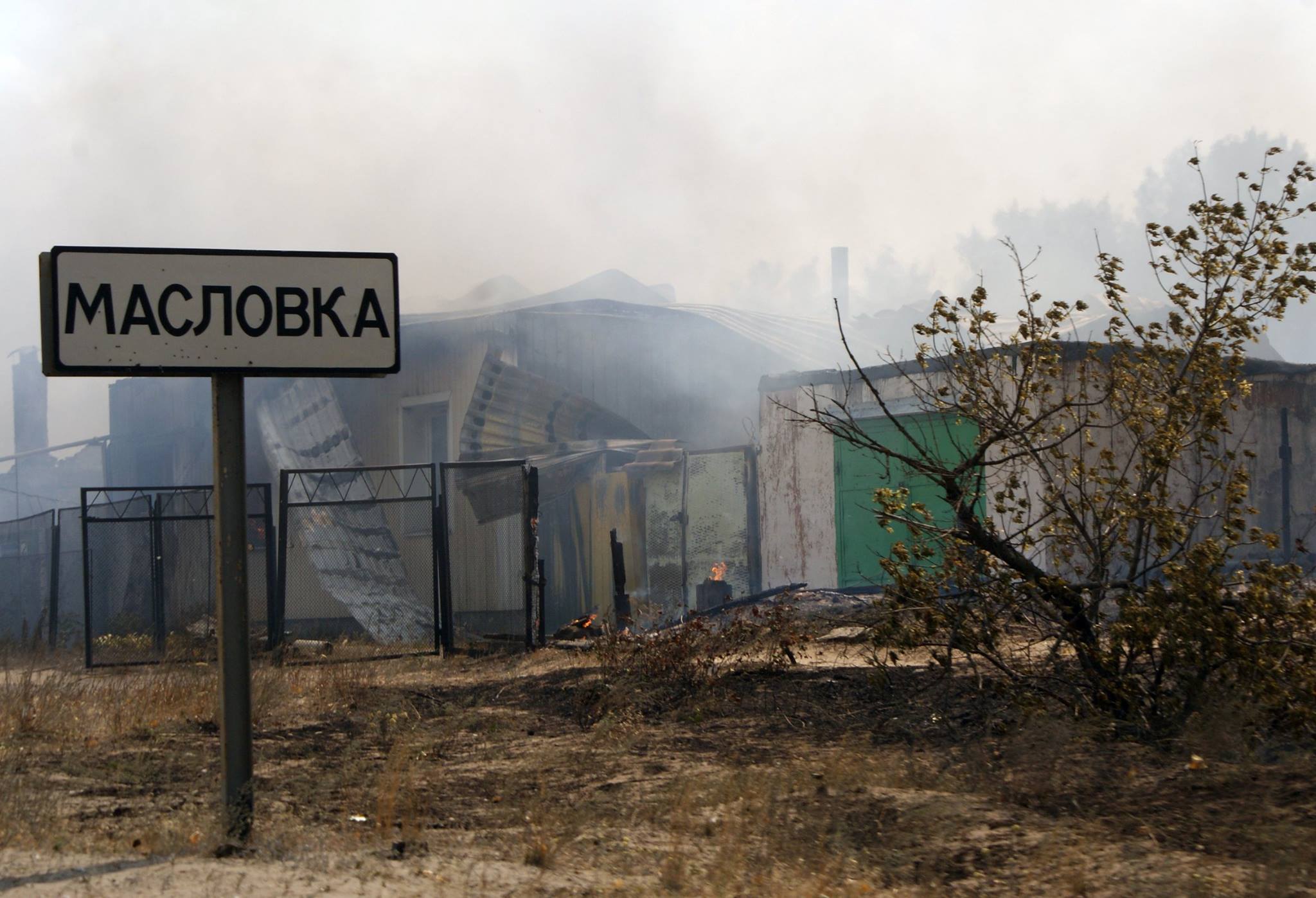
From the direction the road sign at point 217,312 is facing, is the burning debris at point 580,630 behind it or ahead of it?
behind

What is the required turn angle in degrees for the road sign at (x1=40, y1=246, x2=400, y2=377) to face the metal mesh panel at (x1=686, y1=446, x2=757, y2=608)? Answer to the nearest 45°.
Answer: approximately 135° to its left

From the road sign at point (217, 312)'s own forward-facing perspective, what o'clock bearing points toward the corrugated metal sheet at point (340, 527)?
The corrugated metal sheet is roughly at 6 o'clock from the road sign.

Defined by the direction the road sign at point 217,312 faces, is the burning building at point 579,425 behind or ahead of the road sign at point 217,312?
behind

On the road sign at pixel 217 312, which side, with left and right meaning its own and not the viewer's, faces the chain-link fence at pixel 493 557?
back

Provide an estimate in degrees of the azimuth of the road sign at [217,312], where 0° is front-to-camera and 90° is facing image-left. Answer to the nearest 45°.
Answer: approximately 0°

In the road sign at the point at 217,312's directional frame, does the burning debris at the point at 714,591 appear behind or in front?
behind

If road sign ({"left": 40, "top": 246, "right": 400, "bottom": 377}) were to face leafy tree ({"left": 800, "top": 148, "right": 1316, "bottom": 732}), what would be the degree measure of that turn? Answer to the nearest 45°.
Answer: approximately 90° to its left

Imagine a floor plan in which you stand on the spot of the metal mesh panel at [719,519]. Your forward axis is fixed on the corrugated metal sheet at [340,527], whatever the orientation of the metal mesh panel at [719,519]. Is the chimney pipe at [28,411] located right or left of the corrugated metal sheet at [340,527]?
right

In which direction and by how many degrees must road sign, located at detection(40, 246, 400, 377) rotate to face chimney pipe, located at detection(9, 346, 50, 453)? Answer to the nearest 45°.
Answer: approximately 180°

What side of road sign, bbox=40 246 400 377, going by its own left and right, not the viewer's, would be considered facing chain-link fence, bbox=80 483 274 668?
back

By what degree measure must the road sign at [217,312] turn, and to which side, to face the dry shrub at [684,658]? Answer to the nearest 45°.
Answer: approximately 135° to its left

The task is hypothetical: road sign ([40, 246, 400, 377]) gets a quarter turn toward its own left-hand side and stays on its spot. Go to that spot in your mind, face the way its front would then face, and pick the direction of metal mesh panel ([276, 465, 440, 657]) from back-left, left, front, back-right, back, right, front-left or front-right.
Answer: left
